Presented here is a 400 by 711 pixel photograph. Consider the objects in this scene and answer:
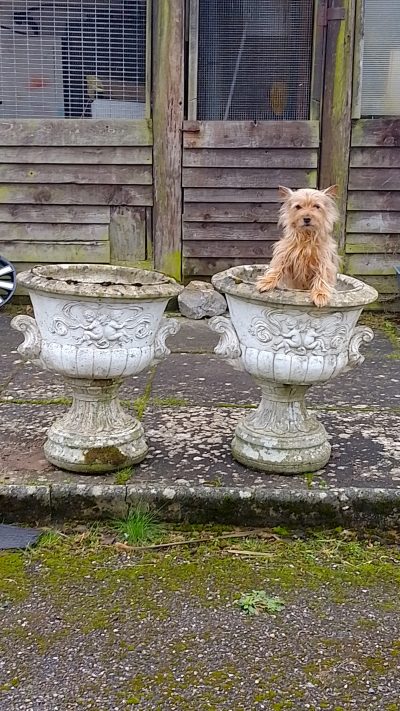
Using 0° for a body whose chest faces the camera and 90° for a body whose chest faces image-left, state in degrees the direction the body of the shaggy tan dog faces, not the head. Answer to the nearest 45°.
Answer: approximately 0°

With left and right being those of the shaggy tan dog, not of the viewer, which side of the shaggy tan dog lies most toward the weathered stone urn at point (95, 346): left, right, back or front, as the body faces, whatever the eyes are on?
right

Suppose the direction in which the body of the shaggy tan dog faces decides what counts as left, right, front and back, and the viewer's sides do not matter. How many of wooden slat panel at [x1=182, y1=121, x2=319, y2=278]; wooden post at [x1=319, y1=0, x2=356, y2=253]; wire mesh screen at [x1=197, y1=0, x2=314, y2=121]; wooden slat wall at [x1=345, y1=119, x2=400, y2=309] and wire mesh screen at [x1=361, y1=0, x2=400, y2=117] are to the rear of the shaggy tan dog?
5

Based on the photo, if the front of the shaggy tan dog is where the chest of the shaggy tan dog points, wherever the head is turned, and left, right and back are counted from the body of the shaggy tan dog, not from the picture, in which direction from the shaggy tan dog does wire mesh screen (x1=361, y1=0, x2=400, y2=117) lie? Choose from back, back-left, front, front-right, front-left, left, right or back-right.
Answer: back

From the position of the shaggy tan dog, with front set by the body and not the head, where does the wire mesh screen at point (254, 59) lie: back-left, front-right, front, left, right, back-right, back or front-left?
back

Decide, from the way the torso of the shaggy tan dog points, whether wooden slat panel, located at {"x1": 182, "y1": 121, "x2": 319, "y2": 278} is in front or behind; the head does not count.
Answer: behind

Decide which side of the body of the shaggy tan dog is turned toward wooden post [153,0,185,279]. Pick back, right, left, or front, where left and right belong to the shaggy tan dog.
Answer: back

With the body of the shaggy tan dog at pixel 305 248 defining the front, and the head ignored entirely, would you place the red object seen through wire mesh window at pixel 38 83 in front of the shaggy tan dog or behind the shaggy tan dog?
behind

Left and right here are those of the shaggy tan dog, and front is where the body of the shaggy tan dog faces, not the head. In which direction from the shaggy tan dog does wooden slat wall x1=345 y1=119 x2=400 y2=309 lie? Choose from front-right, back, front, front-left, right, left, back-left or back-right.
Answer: back

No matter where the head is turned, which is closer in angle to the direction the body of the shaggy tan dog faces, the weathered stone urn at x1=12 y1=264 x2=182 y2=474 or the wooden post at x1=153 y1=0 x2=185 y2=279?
the weathered stone urn

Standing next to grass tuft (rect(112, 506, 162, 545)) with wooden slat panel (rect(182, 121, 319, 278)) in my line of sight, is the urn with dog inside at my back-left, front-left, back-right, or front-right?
front-right

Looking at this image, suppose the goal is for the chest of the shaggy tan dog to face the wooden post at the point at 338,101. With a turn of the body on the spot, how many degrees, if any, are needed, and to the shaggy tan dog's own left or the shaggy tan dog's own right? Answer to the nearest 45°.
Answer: approximately 180°
